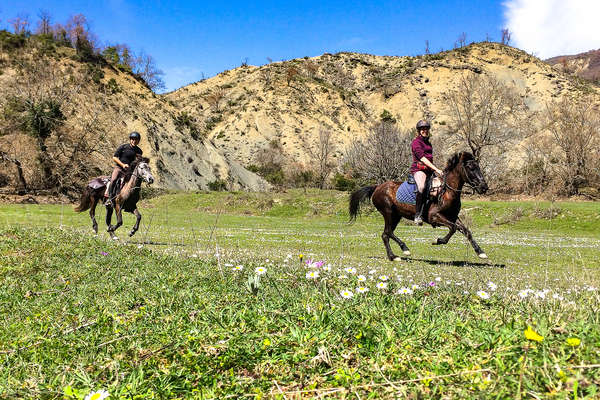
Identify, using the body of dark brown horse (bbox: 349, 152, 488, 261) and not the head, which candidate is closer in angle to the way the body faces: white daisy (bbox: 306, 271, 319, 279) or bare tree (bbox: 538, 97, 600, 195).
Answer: the bare tree

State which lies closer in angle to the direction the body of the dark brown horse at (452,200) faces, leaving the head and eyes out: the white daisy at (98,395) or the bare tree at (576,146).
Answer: the bare tree

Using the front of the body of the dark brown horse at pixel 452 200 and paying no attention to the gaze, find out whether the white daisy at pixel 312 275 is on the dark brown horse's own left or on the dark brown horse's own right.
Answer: on the dark brown horse's own right

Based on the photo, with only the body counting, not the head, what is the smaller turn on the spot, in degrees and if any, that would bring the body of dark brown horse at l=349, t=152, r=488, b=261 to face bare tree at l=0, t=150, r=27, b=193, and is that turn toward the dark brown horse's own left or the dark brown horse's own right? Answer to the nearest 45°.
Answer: approximately 135° to the dark brown horse's own left

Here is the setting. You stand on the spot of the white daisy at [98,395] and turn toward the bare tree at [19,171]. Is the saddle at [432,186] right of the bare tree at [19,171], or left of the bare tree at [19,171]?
right

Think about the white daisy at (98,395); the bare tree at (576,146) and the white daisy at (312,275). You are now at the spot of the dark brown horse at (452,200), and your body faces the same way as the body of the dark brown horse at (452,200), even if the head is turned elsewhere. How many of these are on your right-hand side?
2

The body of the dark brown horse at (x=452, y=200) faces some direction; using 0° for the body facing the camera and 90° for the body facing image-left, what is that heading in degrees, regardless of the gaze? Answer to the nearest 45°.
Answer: approximately 270°

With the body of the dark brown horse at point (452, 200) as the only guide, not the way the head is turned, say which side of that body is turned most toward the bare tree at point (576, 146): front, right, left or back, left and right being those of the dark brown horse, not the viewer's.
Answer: left

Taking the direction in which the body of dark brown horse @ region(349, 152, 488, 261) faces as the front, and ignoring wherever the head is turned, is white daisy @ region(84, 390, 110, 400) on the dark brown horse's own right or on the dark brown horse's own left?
on the dark brown horse's own right
